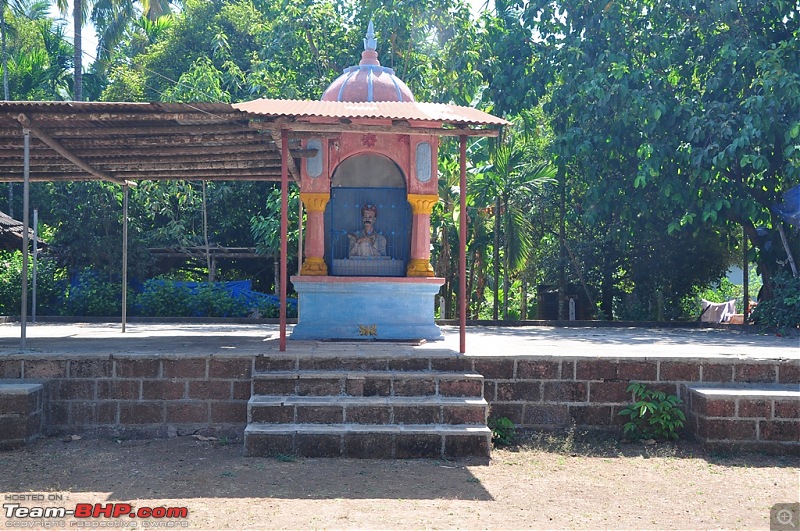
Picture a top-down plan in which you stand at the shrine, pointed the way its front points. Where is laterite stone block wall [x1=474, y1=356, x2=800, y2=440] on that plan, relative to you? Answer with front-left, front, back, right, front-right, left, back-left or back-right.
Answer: front-left

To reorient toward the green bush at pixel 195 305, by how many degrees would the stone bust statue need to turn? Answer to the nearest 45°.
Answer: approximately 135° to its right

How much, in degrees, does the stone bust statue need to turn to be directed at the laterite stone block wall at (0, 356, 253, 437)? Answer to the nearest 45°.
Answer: approximately 45° to its right

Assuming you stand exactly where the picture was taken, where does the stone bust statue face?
facing the viewer

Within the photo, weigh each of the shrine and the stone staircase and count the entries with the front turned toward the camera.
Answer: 2

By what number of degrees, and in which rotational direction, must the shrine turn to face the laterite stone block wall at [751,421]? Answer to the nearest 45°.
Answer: approximately 45° to its left

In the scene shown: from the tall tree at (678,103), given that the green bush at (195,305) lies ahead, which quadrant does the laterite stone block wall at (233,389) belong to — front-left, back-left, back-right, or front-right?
front-left

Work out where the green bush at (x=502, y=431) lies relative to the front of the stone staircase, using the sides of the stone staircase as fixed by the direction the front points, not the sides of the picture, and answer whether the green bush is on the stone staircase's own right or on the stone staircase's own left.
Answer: on the stone staircase's own left

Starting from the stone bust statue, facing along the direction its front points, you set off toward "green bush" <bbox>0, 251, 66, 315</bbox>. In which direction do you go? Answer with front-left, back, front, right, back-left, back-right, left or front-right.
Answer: back-right

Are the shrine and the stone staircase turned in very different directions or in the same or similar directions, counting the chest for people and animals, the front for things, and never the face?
same or similar directions

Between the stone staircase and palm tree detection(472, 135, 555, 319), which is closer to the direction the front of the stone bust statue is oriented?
the stone staircase

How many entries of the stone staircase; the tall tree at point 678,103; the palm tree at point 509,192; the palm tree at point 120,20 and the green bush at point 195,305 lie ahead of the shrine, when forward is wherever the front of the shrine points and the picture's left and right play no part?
1

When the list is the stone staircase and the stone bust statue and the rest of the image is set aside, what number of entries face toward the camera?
2

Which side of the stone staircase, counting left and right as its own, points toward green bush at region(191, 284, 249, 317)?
back

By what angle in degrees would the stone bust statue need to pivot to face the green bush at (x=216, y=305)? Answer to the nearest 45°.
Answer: approximately 135° to its right

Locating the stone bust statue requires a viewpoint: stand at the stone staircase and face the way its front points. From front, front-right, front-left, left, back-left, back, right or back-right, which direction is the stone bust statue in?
back

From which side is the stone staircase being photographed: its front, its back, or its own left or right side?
front
